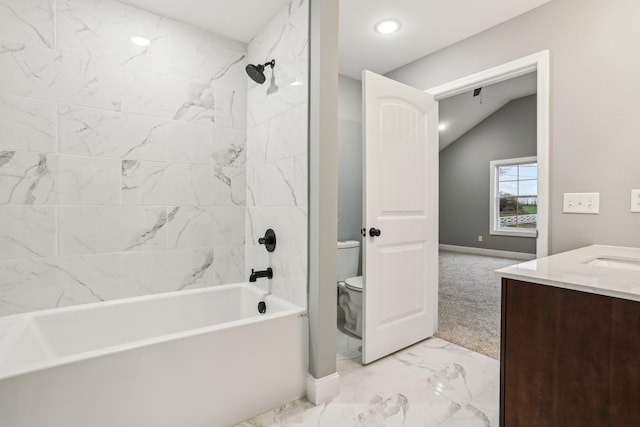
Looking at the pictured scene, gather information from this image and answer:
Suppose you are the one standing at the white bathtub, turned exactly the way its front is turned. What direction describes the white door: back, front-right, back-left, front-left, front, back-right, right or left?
front-left

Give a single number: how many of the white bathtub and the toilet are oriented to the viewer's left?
0

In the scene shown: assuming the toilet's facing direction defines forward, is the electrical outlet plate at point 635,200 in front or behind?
in front

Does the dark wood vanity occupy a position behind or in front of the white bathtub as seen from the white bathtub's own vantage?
in front

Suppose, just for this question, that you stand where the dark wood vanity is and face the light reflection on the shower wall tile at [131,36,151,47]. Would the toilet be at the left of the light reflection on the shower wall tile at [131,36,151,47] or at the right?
right

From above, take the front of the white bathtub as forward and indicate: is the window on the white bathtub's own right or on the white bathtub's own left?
on the white bathtub's own left

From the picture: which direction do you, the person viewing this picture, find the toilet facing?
facing the viewer and to the right of the viewer

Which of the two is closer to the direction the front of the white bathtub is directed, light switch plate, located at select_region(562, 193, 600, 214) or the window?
the light switch plate

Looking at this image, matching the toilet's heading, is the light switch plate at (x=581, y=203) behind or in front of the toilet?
in front

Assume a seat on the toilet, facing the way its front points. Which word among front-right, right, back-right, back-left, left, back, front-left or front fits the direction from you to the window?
left

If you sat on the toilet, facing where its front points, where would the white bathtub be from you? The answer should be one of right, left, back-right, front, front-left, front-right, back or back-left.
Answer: right
